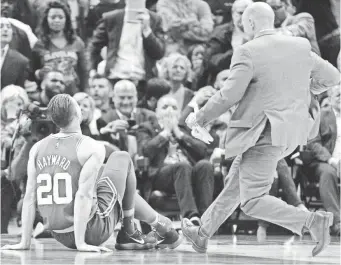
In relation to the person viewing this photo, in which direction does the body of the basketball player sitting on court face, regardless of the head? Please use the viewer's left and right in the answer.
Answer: facing away from the viewer and to the right of the viewer

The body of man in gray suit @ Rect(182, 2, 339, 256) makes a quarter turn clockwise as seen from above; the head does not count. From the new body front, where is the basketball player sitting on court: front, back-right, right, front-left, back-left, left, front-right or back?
back-left

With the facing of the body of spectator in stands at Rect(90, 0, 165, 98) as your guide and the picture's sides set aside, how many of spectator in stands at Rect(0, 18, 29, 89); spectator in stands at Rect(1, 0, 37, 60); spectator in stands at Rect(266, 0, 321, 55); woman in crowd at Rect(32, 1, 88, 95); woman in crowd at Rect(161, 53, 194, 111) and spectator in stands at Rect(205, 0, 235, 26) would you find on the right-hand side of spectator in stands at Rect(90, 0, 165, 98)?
3

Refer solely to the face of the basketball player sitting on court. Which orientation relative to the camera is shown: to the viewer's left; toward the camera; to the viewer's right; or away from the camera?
away from the camera

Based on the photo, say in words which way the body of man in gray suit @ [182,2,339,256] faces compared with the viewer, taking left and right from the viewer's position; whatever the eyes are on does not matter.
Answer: facing away from the viewer and to the left of the viewer

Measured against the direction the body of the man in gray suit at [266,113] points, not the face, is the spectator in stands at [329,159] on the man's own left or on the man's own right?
on the man's own right

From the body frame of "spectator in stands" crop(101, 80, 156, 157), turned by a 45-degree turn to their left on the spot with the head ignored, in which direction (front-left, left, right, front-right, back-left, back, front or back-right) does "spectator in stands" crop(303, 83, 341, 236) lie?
front-left
